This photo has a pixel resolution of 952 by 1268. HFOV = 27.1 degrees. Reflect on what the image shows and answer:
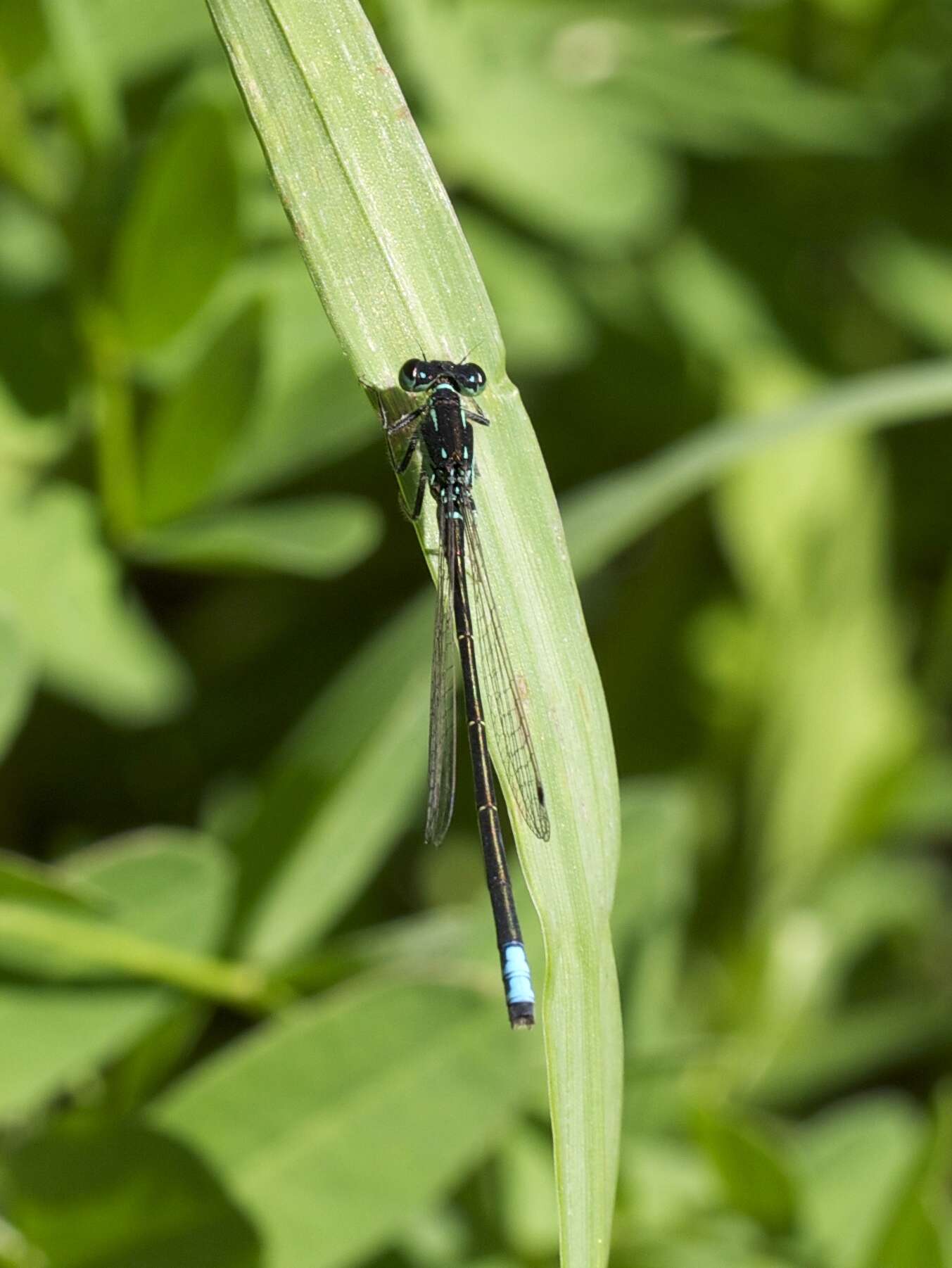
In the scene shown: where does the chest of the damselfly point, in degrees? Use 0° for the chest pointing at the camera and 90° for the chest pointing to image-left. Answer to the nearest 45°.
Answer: approximately 180°

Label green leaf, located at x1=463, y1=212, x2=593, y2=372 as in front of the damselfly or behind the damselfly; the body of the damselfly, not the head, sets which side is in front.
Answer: in front

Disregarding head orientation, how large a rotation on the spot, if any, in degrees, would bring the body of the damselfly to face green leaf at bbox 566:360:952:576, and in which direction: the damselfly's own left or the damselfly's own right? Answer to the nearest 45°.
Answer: approximately 45° to the damselfly's own right
